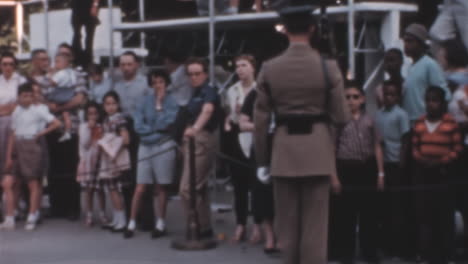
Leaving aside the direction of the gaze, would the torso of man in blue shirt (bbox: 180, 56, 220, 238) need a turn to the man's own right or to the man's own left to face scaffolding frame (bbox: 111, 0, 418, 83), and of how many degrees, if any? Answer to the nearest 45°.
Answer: approximately 180°

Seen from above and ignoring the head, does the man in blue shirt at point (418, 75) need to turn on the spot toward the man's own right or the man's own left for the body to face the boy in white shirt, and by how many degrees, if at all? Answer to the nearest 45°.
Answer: approximately 45° to the man's own right

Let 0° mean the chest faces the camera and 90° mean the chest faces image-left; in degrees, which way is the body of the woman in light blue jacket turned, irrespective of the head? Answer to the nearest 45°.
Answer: approximately 0°

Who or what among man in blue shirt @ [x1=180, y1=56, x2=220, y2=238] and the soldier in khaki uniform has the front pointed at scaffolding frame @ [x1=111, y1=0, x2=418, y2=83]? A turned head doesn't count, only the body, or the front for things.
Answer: the soldier in khaki uniform

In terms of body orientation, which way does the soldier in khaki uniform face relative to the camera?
away from the camera

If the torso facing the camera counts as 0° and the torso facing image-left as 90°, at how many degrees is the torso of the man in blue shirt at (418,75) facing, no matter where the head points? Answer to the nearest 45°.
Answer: approximately 45°

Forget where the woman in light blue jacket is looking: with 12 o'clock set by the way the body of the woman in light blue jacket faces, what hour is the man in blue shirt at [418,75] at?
The man in blue shirt is roughly at 10 o'clock from the woman in light blue jacket.

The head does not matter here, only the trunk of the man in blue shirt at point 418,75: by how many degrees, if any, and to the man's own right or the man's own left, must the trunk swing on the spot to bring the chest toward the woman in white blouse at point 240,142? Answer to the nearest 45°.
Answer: approximately 45° to the man's own right

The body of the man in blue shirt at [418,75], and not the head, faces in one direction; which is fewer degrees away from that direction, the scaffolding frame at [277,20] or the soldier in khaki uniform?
the soldier in khaki uniform
